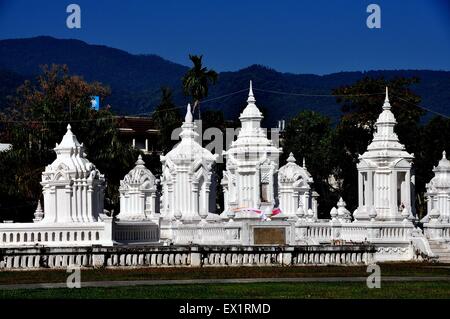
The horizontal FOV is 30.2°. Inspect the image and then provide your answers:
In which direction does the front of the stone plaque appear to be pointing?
toward the camera

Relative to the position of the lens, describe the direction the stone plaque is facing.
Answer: facing the viewer
